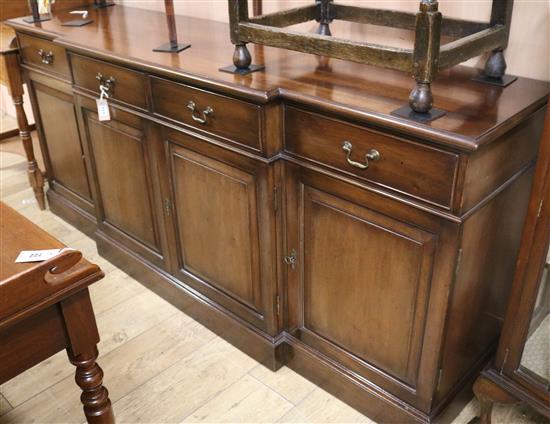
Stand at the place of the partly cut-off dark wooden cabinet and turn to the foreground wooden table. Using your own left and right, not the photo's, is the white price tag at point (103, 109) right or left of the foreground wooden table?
right

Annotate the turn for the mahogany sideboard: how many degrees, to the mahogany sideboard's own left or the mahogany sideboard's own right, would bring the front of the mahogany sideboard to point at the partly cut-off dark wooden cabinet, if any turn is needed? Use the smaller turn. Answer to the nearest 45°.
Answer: approximately 90° to the mahogany sideboard's own left

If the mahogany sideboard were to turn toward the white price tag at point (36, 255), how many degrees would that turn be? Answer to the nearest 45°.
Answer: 0° — it already faces it

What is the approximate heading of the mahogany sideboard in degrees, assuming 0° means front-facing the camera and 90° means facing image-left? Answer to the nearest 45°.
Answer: approximately 45°

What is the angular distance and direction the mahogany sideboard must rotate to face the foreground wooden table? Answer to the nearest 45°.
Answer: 0° — it already faces it
